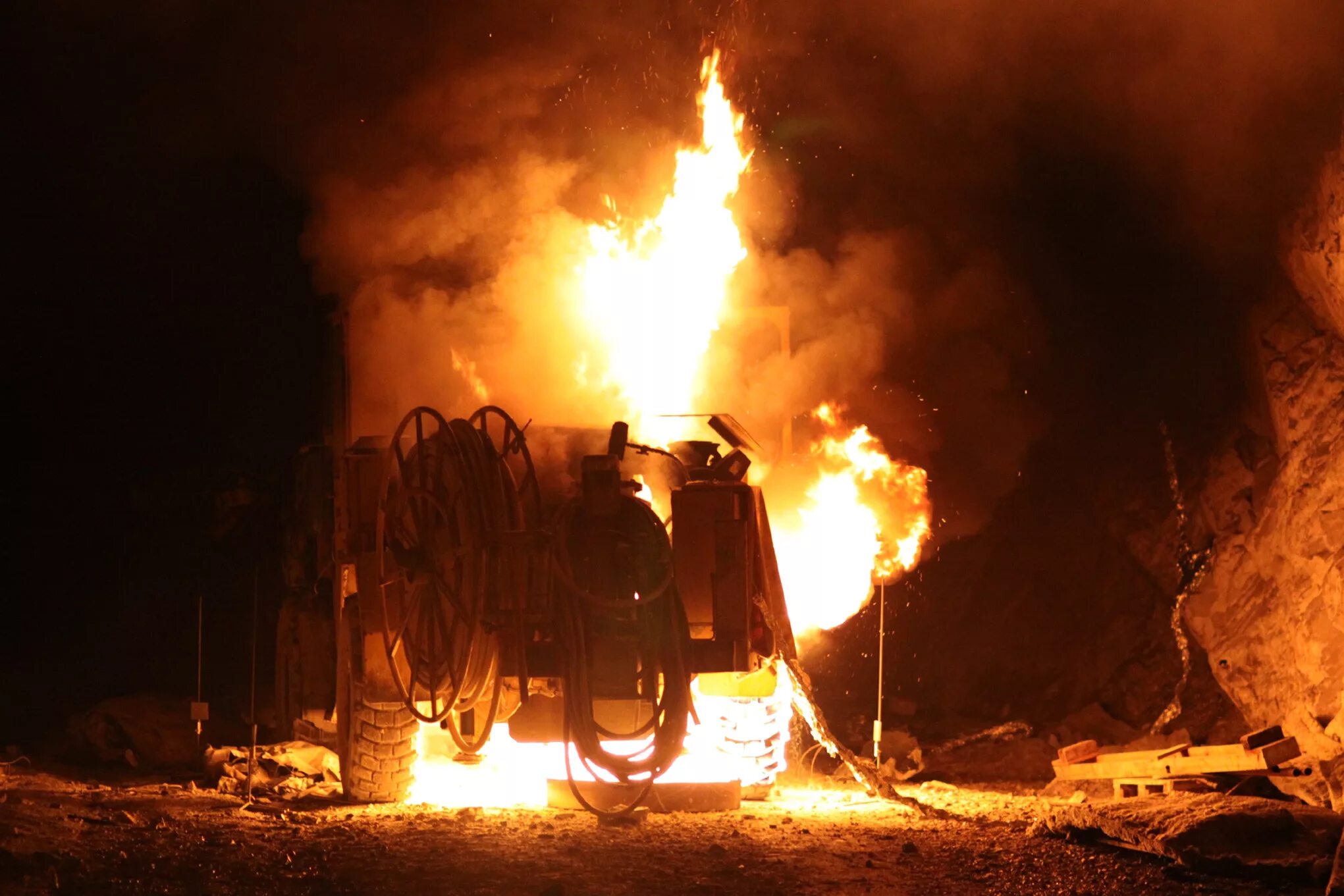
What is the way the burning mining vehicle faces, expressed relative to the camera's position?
facing away from the viewer

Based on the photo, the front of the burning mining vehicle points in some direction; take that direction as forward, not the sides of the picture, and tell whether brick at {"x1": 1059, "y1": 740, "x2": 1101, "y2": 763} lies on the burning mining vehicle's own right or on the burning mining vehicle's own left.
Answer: on the burning mining vehicle's own right

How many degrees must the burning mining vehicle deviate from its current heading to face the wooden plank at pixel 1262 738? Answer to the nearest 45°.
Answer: approximately 90° to its right

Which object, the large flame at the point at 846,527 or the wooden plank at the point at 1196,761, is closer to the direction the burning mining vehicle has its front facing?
the large flame

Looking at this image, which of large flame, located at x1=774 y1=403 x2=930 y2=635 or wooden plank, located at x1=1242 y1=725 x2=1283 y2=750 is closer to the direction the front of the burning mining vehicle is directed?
the large flame

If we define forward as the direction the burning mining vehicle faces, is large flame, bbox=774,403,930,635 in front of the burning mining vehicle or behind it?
in front

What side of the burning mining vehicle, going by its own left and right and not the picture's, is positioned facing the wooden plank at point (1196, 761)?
right
